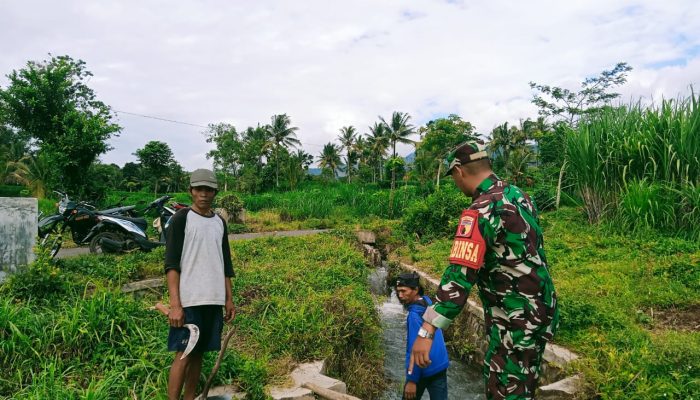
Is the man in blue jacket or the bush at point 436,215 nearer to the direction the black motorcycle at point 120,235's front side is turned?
the bush

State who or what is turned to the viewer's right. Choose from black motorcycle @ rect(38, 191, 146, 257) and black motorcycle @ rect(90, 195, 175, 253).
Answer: black motorcycle @ rect(90, 195, 175, 253)

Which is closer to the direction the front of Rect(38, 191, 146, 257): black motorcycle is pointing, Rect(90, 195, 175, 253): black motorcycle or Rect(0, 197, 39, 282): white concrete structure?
the white concrete structure

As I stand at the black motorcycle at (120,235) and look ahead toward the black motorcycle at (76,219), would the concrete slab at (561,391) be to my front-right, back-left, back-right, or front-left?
back-left

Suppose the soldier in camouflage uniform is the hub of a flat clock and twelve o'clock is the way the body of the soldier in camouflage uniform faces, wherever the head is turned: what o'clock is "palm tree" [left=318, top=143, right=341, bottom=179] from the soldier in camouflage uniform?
The palm tree is roughly at 1 o'clock from the soldier in camouflage uniform.

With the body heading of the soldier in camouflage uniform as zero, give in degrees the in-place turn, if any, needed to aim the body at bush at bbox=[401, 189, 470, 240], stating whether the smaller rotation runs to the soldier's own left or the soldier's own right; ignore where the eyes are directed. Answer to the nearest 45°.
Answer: approximately 45° to the soldier's own right

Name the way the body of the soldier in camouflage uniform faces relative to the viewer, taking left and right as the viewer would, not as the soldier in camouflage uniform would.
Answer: facing away from the viewer and to the left of the viewer

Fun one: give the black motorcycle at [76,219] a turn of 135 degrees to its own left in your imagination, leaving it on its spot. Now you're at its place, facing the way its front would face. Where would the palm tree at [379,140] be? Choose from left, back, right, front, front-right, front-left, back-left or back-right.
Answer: front-left

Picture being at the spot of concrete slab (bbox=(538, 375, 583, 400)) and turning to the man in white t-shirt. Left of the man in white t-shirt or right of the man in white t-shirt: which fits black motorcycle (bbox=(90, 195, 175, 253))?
right

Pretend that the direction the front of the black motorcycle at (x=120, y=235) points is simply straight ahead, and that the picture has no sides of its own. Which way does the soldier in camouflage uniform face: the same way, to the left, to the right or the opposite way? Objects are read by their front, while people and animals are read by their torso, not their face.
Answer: to the left

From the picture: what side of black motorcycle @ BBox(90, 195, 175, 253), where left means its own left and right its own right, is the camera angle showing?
right
